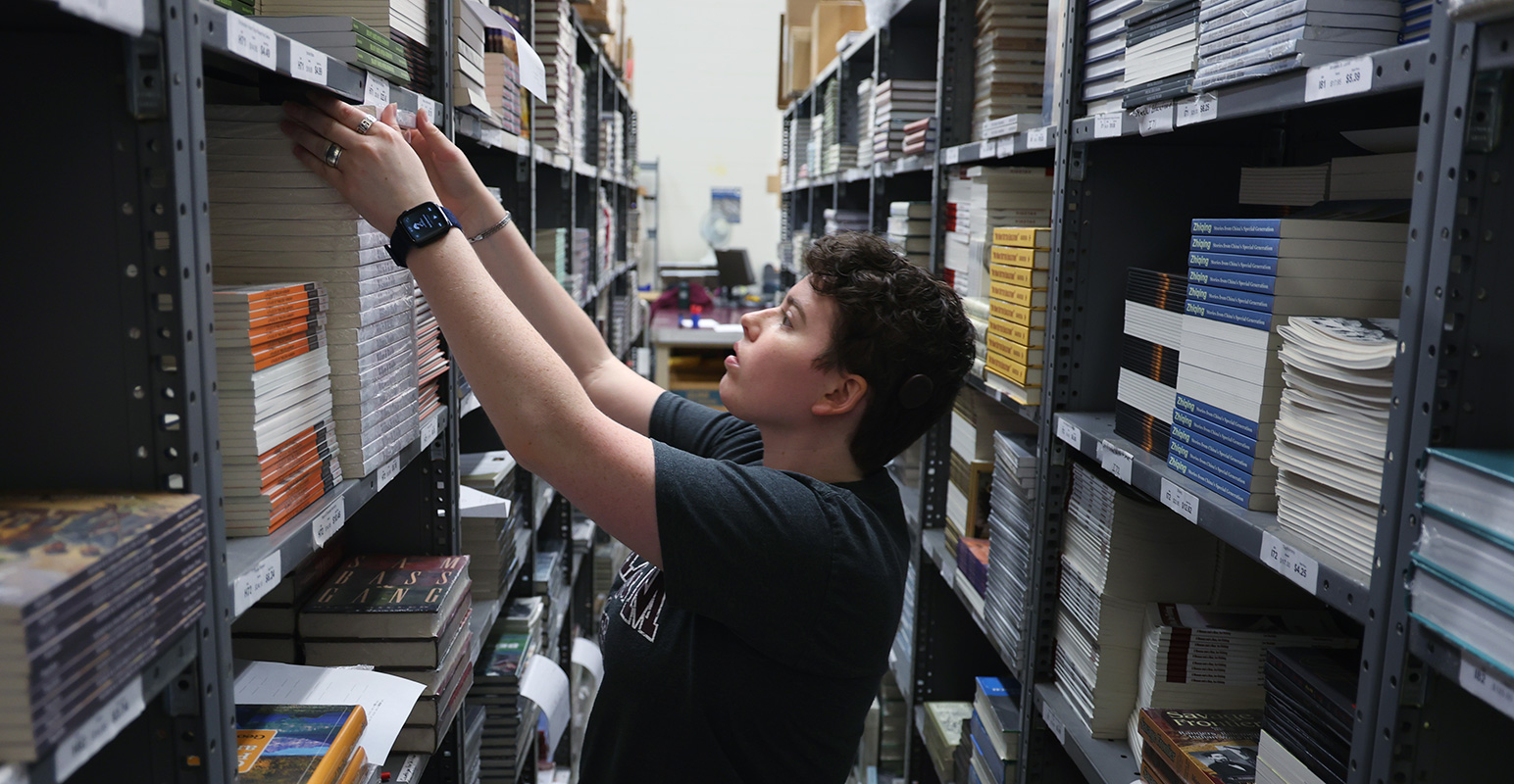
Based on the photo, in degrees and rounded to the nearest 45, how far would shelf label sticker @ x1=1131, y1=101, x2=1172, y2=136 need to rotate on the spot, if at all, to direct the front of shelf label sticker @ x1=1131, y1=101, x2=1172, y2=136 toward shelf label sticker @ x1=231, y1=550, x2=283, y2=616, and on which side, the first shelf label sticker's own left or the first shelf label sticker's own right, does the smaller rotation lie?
0° — it already faces it

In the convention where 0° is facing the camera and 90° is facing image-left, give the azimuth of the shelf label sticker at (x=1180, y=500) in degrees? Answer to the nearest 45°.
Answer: approximately 45°

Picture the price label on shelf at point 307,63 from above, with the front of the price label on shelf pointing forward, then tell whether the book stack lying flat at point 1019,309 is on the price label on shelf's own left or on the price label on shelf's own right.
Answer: on the price label on shelf's own left

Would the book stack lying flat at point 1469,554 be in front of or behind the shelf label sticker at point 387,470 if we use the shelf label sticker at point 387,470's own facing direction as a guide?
in front

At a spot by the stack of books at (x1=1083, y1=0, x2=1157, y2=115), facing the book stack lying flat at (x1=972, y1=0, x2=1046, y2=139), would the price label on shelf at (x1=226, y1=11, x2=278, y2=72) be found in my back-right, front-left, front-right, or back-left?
back-left

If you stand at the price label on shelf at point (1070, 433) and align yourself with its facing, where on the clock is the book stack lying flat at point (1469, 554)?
The book stack lying flat is roughly at 10 o'clock from the price label on shelf.

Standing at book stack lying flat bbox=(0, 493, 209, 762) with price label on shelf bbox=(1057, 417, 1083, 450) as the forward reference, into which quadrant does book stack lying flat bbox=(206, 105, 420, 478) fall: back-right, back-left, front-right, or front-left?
front-left

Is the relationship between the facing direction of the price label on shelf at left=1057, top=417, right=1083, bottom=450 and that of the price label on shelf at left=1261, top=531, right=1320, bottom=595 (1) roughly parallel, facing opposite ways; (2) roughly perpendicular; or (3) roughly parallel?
roughly parallel

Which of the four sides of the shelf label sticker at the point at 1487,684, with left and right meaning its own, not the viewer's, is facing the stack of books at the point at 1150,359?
right
